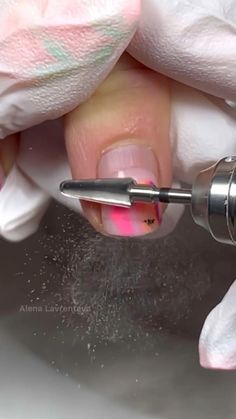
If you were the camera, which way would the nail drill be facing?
facing to the left of the viewer
